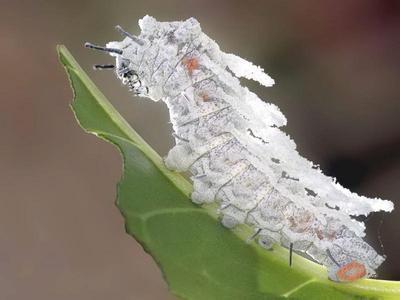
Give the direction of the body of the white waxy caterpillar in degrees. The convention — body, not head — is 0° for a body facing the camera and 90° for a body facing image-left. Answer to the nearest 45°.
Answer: approximately 90°
